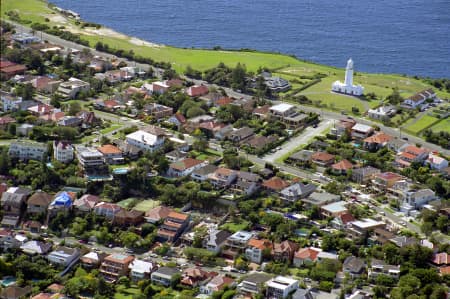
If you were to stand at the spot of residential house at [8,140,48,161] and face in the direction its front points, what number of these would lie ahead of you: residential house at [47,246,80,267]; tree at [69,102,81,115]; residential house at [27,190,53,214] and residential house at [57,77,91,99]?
2

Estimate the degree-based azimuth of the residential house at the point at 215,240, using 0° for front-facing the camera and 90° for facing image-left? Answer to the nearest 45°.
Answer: approximately 45°

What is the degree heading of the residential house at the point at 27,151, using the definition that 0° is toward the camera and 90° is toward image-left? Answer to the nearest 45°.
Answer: approximately 0°

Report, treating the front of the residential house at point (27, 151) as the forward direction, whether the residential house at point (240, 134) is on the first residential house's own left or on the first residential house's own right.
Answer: on the first residential house's own left

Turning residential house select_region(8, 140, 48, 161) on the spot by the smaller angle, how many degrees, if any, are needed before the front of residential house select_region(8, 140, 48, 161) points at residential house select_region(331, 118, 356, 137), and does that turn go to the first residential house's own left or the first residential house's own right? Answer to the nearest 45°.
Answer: approximately 90° to the first residential house's own left

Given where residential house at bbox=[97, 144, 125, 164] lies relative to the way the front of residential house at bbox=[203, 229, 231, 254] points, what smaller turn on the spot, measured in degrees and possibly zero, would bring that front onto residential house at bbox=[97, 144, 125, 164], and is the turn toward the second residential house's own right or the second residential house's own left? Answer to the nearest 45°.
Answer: approximately 90° to the second residential house's own right

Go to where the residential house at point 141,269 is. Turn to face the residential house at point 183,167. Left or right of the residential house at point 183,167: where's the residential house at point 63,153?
left
